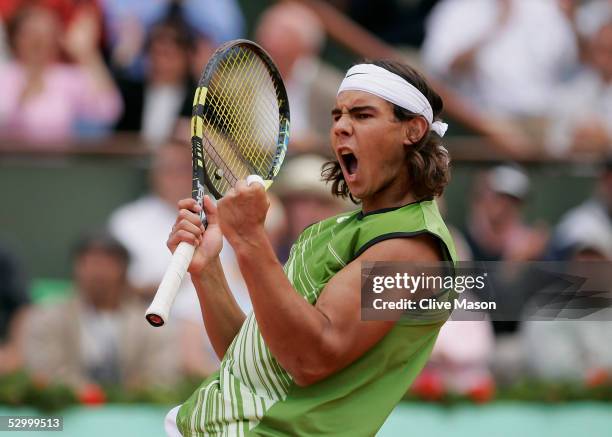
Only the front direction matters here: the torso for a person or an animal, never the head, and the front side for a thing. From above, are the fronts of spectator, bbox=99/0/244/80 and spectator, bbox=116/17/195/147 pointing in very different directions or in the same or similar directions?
same or similar directions

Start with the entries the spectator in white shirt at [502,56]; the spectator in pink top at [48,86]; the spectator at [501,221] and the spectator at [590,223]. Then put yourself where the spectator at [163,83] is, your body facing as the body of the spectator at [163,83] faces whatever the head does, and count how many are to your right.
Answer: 1

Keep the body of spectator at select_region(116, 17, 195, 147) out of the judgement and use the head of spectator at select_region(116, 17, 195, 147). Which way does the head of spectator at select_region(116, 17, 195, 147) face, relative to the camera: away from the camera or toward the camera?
toward the camera

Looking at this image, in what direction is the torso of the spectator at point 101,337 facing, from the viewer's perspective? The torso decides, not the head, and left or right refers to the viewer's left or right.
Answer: facing the viewer

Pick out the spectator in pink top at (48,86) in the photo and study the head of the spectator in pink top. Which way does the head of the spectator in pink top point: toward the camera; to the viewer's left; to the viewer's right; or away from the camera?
toward the camera

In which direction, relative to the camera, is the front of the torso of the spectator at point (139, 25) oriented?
toward the camera

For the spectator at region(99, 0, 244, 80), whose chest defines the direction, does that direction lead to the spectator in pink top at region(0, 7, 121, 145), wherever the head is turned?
no

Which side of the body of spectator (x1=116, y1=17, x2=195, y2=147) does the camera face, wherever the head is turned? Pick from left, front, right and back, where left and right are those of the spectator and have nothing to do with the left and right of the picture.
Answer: front

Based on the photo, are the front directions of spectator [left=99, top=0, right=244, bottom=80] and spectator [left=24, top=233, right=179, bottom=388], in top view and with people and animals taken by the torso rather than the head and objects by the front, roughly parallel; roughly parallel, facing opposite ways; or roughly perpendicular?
roughly parallel

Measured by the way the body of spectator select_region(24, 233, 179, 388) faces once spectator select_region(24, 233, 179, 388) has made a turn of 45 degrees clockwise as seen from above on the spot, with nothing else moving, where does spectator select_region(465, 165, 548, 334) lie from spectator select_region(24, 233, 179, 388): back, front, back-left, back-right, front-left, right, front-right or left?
back-left

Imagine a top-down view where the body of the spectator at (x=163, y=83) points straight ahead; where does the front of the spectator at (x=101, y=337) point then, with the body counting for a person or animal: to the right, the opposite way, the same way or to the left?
the same way
